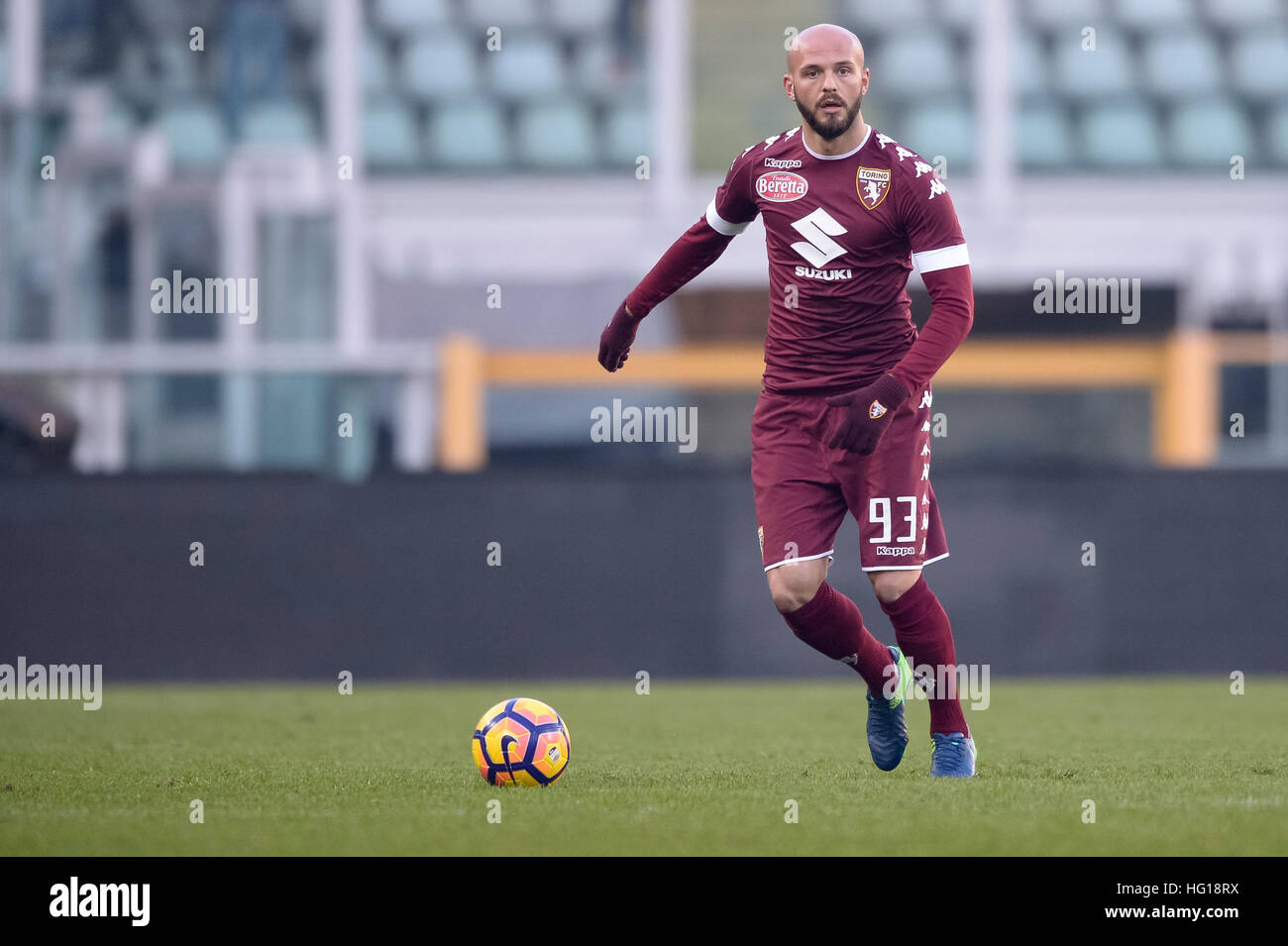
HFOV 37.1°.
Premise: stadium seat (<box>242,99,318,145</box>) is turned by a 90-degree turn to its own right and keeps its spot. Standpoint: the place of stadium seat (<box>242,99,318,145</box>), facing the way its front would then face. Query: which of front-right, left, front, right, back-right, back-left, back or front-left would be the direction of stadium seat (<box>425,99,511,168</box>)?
back-right

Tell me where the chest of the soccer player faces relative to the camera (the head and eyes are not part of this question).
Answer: toward the camera

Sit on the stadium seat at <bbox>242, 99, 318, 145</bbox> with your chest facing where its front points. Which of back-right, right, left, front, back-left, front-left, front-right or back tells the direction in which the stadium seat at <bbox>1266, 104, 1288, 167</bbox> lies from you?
left

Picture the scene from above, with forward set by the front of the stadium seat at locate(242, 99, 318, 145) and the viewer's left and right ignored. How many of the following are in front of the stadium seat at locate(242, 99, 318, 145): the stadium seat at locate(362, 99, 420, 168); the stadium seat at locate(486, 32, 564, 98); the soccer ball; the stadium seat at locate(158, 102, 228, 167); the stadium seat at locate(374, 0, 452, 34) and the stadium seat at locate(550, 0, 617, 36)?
1

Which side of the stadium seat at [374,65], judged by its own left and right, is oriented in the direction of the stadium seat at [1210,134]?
left

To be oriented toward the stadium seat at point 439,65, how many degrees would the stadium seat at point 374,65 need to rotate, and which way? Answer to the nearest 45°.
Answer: approximately 90° to its left

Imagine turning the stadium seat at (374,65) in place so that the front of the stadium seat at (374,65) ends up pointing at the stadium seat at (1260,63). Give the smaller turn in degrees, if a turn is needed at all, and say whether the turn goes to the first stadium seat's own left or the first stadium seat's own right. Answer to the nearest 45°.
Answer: approximately 90° to the first stadium seat's own left

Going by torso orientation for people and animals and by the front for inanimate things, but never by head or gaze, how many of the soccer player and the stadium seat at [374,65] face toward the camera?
2

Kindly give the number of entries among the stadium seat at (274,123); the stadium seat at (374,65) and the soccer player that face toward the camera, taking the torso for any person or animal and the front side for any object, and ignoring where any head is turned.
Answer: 3

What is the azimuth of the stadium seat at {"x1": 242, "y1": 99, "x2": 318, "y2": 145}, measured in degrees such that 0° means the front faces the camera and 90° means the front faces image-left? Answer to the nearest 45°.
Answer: approximately 0°
